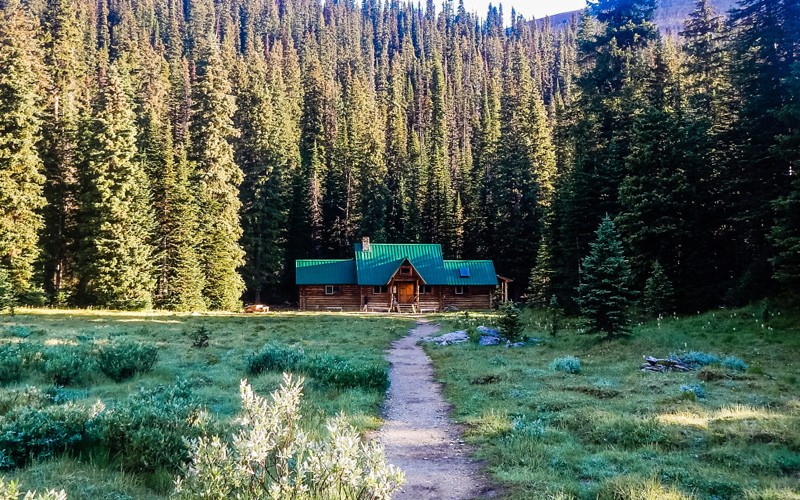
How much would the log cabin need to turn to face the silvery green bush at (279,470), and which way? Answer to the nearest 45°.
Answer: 0° — it already faces it

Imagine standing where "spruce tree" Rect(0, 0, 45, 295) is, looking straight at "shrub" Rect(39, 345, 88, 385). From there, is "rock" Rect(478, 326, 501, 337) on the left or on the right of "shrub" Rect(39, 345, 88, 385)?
left

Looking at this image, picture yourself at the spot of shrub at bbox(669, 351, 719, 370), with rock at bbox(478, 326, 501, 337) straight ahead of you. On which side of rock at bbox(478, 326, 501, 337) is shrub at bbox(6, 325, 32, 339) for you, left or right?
left

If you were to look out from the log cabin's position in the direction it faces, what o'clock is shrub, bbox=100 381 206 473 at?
The shrub is roughly at 12 o'clock from the log cabin.

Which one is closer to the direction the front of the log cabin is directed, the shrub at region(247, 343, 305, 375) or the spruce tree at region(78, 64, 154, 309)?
the shrub

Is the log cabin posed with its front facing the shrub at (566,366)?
yes

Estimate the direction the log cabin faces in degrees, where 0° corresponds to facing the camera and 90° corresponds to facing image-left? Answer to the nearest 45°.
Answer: approximately 0°

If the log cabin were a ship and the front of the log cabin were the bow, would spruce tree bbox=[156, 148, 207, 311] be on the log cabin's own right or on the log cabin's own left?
on the log cabin's own right
